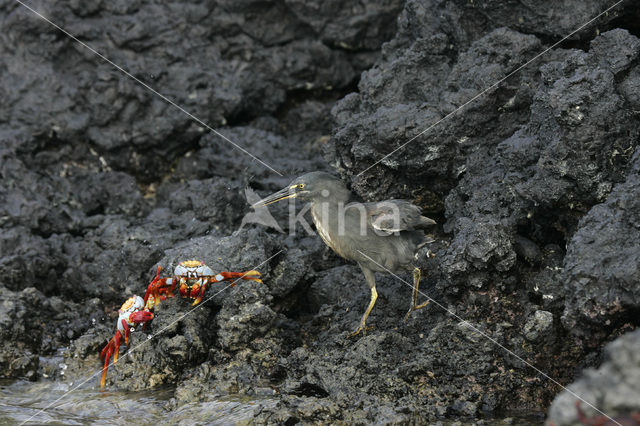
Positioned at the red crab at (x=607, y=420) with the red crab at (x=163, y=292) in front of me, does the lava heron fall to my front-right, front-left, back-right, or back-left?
front-right

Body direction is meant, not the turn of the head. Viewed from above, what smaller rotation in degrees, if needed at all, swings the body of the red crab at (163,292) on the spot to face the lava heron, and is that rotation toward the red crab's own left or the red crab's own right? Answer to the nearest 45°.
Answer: approximately 90° to the red crab's own left

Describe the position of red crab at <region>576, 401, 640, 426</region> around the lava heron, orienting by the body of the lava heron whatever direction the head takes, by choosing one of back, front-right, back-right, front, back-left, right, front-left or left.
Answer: left

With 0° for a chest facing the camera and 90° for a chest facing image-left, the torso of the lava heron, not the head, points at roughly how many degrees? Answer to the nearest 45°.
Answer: approximately 90°

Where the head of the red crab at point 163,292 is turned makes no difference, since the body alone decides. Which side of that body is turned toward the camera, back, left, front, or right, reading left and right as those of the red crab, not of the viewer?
front

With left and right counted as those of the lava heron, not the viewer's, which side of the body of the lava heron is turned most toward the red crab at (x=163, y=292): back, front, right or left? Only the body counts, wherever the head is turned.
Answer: front

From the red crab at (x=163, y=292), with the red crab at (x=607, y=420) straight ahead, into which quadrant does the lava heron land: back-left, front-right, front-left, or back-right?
front-left
